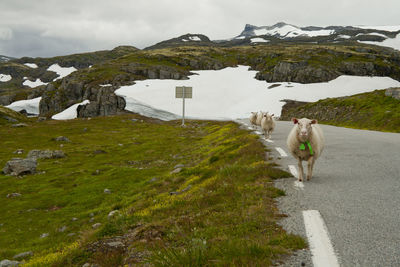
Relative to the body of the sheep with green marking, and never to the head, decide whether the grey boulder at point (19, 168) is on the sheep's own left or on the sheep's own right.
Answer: on the sheep's own right

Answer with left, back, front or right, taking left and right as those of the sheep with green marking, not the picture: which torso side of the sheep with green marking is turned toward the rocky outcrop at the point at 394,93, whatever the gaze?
back

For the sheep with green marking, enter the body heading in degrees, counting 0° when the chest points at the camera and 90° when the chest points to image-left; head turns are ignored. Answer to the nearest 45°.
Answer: approximately 0°

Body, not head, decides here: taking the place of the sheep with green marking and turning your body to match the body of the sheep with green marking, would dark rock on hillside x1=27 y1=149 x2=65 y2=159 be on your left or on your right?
on your right
